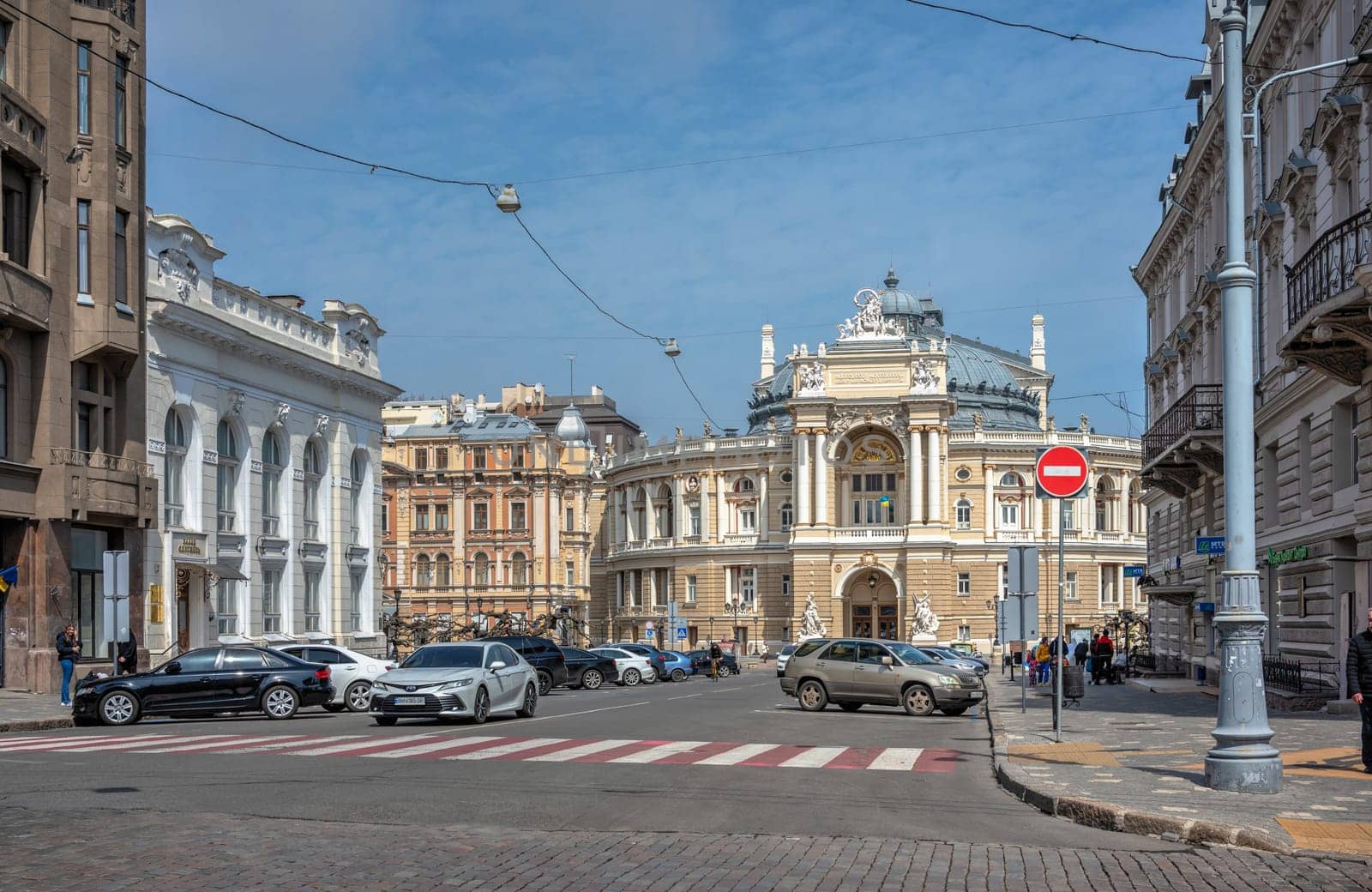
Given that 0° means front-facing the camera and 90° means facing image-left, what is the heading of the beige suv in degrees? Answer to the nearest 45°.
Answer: approximately 315°

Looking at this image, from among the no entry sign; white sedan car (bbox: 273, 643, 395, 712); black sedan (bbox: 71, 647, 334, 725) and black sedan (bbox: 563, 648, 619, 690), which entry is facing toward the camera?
the no entry sign

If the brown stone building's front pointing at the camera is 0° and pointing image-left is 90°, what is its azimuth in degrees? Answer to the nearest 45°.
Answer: approximately 315°

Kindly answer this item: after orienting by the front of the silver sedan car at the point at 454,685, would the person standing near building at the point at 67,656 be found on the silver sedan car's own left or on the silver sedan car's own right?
on the silver sedan car's own right

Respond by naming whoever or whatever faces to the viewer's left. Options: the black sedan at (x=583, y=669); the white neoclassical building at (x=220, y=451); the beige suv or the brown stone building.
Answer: the black sedan
